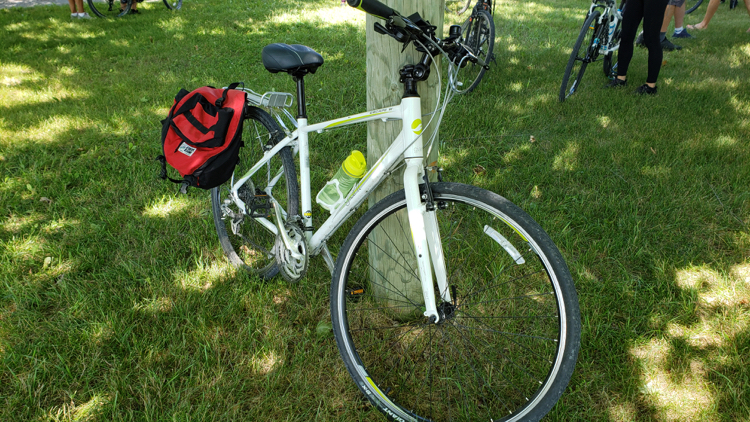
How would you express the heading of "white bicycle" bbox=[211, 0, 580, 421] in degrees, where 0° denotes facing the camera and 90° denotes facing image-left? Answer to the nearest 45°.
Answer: approximately 315°

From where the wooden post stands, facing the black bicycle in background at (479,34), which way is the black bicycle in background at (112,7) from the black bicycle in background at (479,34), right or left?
left

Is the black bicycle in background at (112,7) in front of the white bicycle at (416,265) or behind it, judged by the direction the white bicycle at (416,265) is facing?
behind

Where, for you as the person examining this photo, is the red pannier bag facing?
facing the viewer and to the left of the viewer

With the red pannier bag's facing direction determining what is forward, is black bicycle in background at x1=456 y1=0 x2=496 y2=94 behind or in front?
behind
